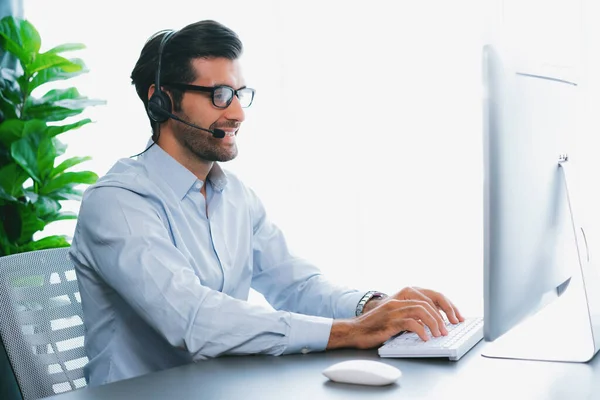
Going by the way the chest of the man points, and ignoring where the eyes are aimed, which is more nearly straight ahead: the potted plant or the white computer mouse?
the white computer mouse

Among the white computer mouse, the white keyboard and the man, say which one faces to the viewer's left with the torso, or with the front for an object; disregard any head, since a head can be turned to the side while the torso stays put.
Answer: the white keyboard

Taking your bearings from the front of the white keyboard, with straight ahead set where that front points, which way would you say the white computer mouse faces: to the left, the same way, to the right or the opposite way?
the opposite way

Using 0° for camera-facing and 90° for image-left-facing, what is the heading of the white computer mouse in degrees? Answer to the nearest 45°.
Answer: approximately 270°

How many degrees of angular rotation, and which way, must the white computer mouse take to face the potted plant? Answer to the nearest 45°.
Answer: approximately 135° to its left

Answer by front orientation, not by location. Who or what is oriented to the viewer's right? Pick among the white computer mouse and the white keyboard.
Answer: the white computer mouse

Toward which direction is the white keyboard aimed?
to the viewer's left

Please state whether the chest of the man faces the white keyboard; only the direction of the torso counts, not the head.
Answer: yes

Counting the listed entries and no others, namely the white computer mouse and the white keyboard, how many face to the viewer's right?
1

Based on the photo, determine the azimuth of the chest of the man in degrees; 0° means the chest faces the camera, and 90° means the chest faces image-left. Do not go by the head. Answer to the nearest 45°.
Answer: approximately 315°
